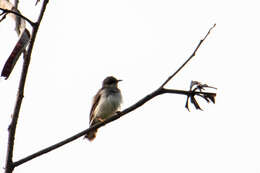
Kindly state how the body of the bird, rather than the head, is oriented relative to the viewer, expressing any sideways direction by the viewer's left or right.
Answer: facing the viewer and to the right of the viewer
